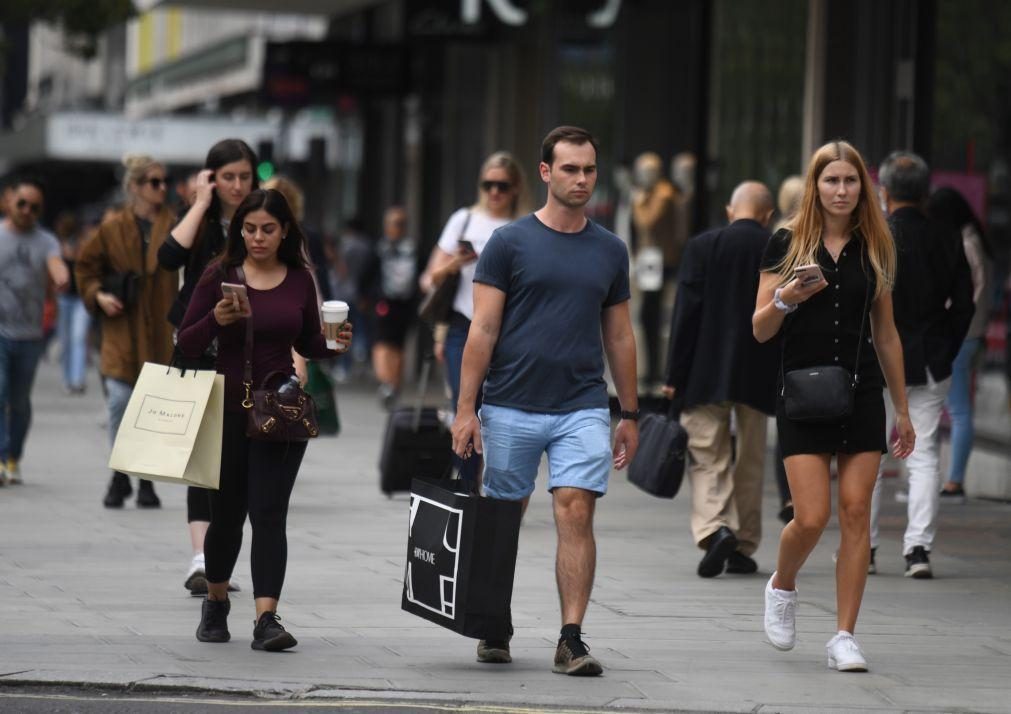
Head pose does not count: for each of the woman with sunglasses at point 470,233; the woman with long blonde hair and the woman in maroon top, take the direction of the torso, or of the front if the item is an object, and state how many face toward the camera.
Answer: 3

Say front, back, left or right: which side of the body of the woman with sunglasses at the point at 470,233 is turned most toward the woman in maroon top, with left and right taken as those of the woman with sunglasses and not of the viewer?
front

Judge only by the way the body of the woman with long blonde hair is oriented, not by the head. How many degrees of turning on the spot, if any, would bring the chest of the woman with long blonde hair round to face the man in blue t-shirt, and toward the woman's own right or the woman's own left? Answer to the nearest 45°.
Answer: approximately 45° to the woman's own right

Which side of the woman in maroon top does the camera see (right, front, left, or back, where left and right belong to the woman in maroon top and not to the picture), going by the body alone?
front

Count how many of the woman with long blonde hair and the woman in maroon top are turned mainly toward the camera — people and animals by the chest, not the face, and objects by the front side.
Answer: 2

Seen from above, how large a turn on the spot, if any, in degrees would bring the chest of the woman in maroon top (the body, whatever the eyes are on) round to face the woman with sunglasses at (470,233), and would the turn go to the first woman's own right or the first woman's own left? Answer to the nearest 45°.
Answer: approximately 180°

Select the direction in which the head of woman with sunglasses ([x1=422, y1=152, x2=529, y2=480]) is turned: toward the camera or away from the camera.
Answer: toward the camera

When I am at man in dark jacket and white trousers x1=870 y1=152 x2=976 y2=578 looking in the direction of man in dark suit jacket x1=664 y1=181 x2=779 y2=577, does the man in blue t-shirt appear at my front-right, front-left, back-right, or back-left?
front-left

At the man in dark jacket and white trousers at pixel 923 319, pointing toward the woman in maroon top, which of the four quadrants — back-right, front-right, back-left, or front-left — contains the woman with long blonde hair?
front-left

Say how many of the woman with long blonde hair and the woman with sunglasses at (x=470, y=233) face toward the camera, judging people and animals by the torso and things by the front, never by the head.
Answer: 2

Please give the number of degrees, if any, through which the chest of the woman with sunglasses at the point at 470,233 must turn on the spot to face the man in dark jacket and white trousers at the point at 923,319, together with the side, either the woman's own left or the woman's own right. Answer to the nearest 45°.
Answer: approximately 45° to the woman's own left

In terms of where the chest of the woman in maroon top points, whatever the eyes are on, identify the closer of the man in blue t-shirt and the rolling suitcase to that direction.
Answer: the man in blue t-shirt

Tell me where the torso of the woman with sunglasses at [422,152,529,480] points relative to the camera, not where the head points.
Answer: toward the camera

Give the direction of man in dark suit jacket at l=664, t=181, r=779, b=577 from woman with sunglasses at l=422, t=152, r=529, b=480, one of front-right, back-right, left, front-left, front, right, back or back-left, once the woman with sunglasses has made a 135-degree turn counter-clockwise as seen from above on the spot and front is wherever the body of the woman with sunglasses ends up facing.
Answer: right

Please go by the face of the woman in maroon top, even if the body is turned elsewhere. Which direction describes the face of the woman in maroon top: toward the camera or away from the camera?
toward the camera
